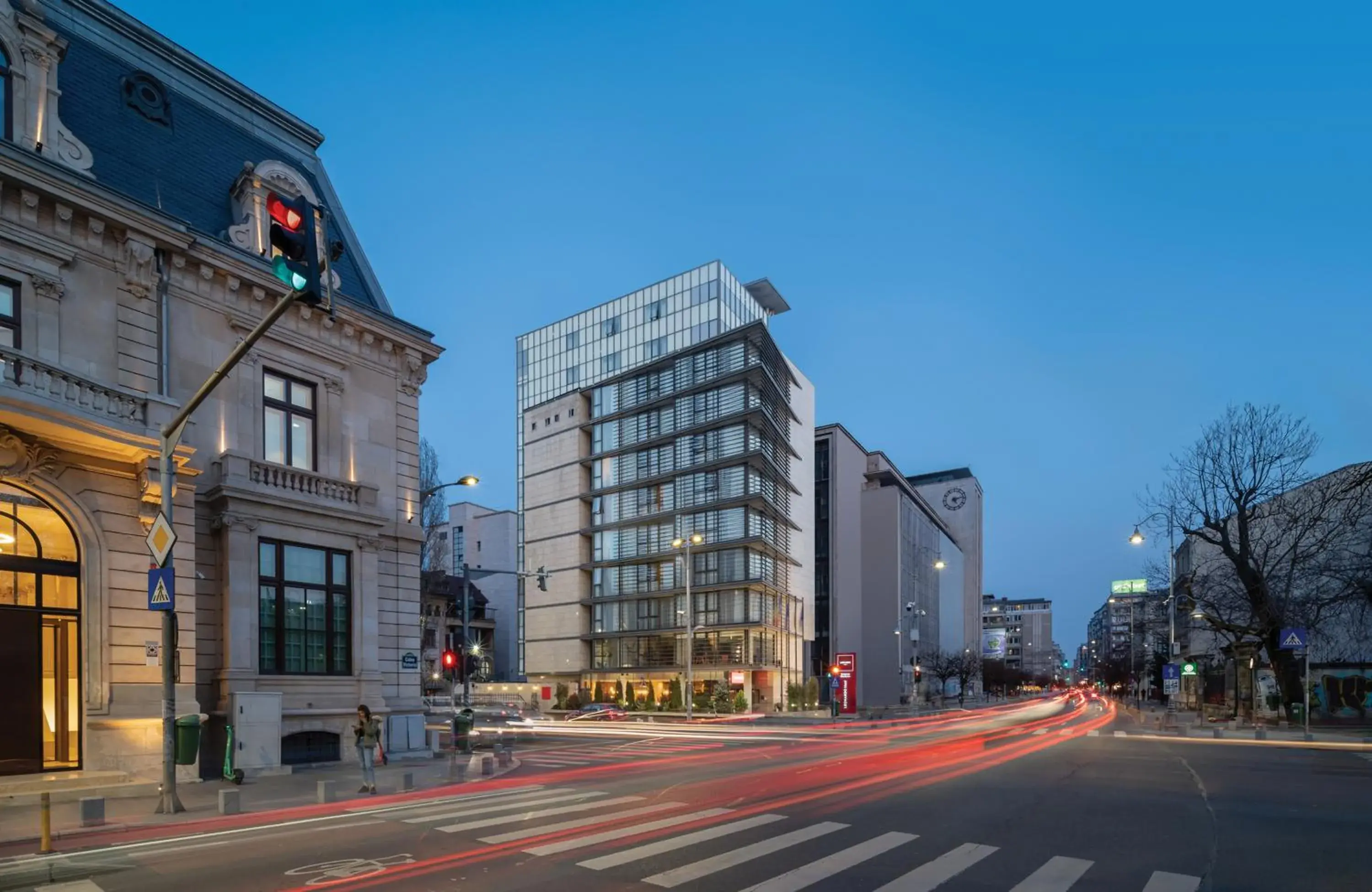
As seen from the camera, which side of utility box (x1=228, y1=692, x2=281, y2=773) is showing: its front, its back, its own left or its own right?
front

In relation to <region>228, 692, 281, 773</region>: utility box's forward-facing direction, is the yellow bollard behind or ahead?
ahead

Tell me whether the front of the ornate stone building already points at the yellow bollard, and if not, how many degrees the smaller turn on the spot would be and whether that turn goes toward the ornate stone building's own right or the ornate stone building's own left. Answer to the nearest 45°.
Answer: approximately 45° to the ornate stone building's own right

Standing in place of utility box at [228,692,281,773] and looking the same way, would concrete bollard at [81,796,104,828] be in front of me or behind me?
in front
